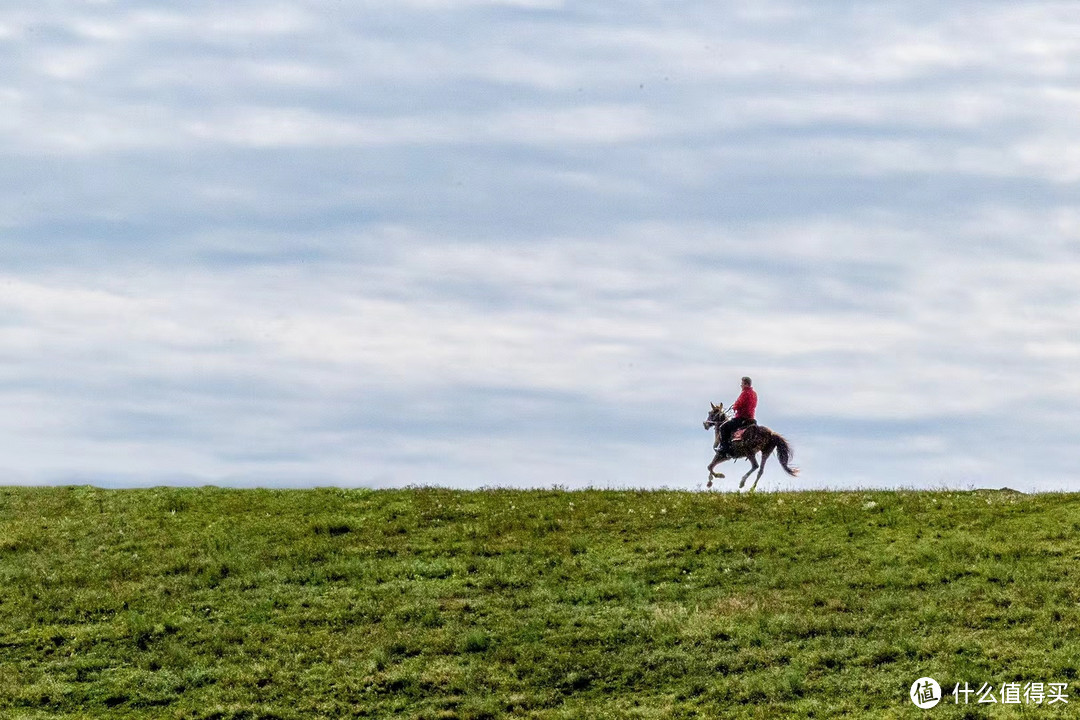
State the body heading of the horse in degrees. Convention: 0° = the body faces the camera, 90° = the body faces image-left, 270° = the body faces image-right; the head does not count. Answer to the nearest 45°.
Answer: approximately 90°

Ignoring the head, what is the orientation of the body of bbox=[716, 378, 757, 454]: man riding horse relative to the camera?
to the viewer's left
